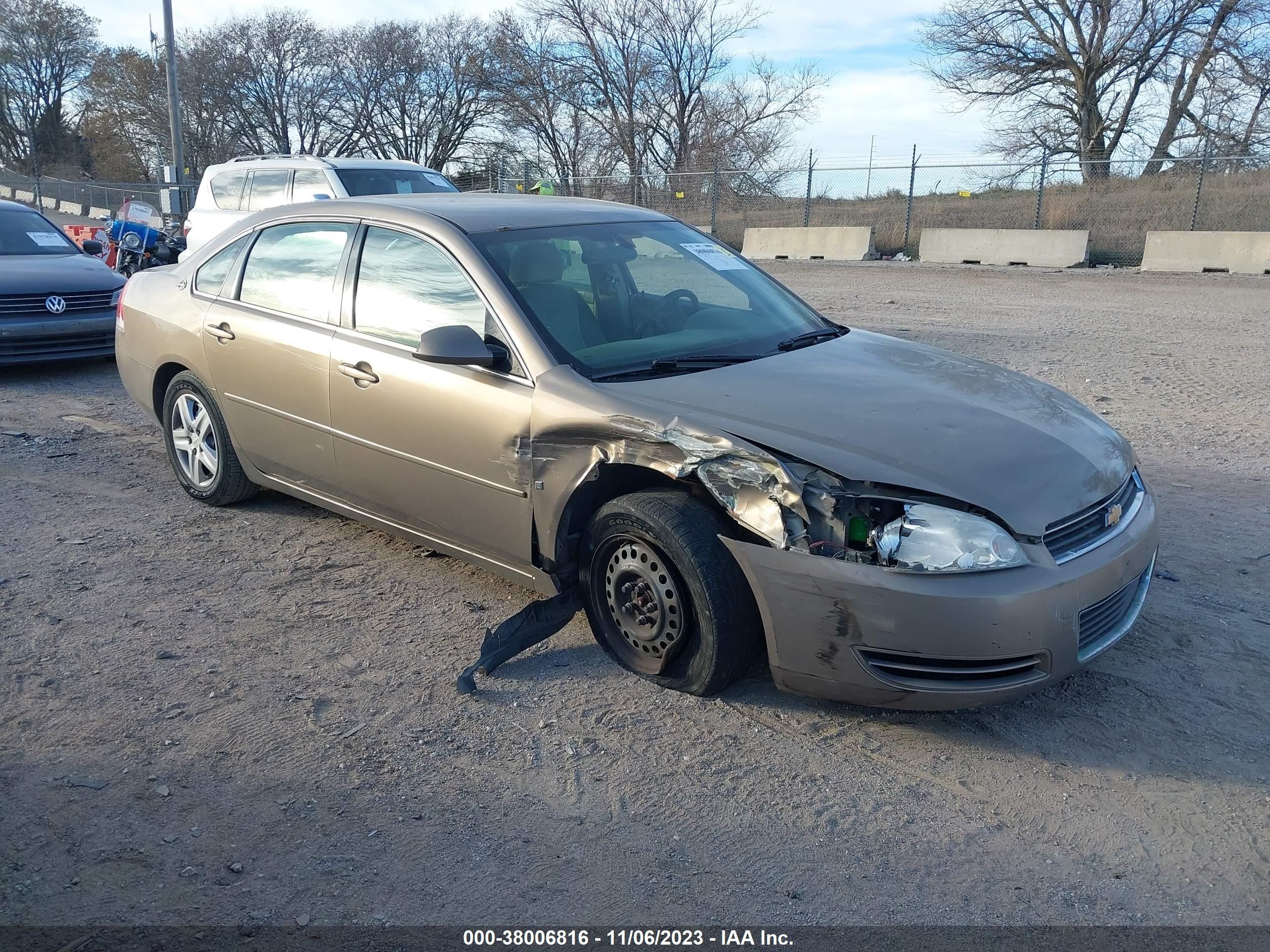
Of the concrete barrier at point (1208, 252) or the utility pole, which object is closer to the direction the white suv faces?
the concrete barrier

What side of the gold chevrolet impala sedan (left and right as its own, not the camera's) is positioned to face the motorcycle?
back

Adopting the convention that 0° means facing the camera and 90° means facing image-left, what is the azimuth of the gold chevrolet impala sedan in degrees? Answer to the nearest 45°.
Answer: approximately 315°

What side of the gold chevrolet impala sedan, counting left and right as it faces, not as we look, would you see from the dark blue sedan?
back

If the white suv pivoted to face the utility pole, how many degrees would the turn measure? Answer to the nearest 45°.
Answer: approximately 135° to its left

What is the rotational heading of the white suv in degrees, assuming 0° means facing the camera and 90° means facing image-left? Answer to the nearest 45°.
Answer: approximately 315°

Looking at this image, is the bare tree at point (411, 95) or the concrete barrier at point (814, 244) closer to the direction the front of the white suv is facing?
the concrete barrier

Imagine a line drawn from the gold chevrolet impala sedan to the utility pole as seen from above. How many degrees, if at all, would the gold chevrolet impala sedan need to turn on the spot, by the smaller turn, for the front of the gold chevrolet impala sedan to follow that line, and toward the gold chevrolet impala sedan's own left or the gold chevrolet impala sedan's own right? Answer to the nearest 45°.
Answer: approximately 180°

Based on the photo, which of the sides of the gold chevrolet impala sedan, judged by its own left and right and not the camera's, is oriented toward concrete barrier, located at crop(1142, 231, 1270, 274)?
left

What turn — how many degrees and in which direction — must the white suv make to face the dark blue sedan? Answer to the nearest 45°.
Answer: approximately 90° to its right

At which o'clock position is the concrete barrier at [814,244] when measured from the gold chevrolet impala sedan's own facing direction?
The concrete barrier is roughly at 8 o'clock from the gold chevrolet impala sedan.

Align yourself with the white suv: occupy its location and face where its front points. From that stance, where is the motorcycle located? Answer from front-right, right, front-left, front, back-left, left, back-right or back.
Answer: back
